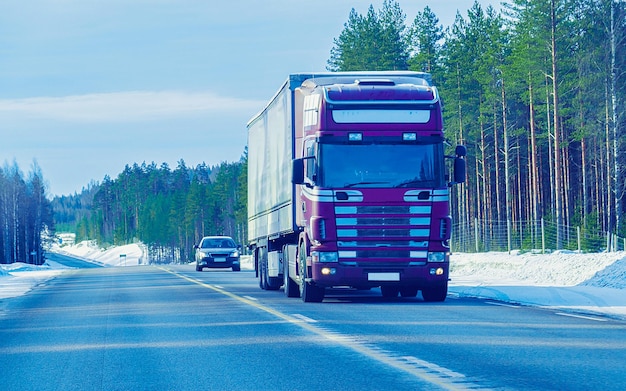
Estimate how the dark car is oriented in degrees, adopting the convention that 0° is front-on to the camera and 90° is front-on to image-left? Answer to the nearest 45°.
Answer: approximately 0°

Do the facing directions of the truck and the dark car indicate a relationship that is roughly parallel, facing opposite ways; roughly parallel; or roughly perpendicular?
roughly parallel

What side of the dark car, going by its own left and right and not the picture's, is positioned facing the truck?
front

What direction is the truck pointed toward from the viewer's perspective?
toward the camera

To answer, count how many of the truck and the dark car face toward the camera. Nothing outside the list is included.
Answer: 2

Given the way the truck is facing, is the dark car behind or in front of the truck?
behind
